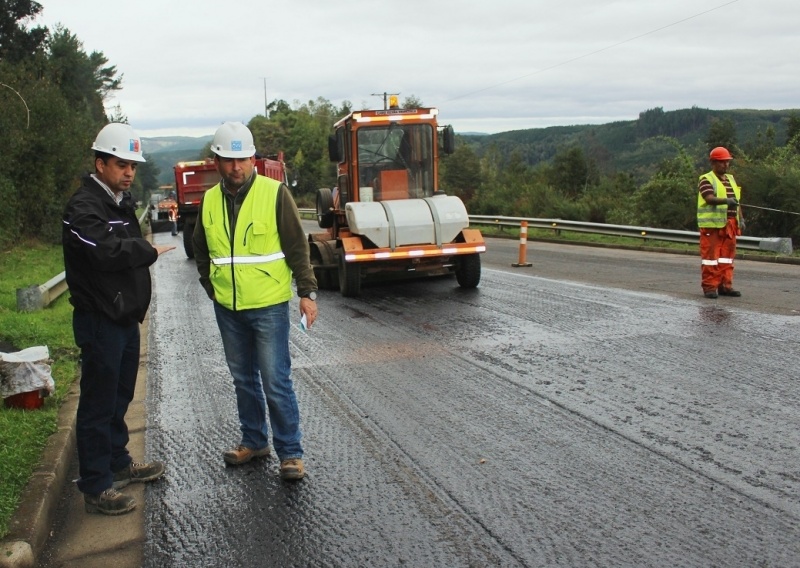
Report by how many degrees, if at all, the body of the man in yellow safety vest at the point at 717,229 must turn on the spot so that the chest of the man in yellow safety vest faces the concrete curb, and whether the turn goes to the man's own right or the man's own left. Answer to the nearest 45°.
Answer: approximately 45° to the man's own right

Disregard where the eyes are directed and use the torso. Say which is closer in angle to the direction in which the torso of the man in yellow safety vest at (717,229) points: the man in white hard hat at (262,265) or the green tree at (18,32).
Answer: the man in white hard hat

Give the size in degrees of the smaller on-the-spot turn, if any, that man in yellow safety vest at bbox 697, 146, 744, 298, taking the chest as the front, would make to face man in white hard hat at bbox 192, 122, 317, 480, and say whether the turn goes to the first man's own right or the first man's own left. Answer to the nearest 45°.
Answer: approximately 45° to the first man's own right
